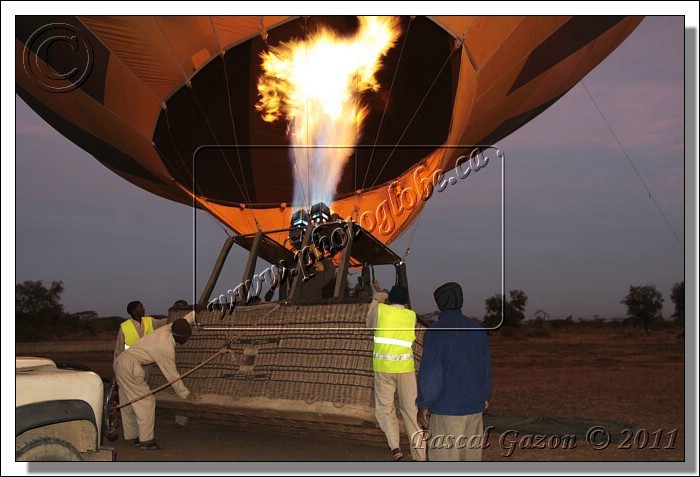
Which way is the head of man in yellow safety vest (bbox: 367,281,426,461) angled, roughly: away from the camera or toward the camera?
away from the camera

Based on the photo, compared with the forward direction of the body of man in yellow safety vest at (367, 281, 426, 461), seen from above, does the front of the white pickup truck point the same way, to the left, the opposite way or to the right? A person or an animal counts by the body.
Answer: to the right

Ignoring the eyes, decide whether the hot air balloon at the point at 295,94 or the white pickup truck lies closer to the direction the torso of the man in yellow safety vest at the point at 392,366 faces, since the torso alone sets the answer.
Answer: the hot air balloon

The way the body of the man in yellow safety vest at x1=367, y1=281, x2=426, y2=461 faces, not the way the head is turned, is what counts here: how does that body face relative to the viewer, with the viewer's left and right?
facing away from the viewer

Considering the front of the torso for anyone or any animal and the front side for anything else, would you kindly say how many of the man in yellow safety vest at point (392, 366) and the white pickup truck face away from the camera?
1

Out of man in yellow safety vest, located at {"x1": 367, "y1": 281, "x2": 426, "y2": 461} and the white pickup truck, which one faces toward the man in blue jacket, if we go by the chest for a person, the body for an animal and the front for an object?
the white pickup truck

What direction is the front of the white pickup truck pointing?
to the viewer's right

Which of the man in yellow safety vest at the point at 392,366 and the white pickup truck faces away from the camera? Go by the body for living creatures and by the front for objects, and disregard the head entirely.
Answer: the man in yellow safety vest

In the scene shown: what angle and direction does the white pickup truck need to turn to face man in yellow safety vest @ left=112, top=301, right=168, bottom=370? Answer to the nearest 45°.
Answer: approximately 90° to its left

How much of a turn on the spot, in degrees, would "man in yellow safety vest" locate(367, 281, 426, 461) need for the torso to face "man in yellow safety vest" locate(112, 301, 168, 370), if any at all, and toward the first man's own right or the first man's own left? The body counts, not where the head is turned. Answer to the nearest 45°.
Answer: approximately 45° to the first man's own left

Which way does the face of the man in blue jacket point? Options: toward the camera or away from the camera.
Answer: away from the camera

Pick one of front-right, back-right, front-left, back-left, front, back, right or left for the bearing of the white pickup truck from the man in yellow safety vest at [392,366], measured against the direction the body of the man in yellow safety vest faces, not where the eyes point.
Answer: back-left

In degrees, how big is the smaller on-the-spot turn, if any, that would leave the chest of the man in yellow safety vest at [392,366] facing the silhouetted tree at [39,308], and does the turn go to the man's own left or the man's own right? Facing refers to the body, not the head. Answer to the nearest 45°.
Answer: approximately 45° to the man's own left
